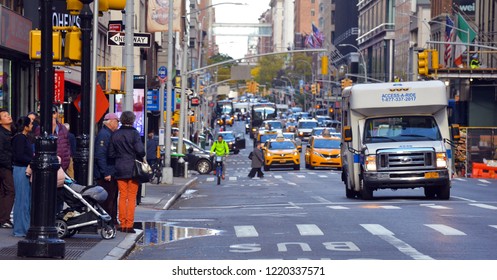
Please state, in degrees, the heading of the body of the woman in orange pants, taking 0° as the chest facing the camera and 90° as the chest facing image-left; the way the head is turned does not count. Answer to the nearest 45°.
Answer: approximately 180°

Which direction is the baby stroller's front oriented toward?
to the viewer's right

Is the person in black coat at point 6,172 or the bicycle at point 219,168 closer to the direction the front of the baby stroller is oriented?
the bicycle

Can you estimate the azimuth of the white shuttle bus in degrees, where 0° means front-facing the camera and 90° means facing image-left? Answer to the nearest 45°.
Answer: approximately 0°
